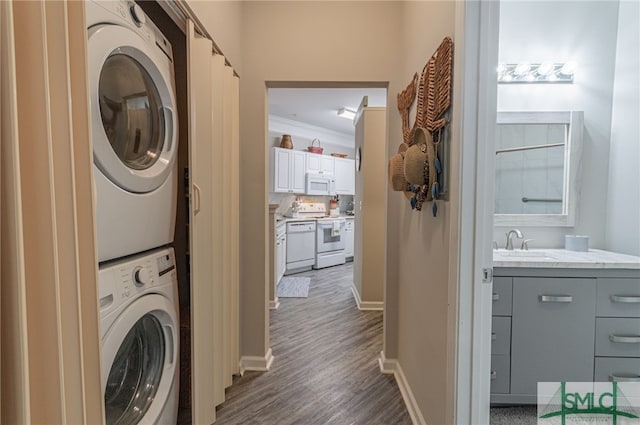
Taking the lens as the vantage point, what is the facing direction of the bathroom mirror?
facing the viewer

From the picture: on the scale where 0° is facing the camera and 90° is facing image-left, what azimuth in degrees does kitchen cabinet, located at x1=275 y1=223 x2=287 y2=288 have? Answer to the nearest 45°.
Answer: approximately 270°

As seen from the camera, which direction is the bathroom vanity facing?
toward the camera

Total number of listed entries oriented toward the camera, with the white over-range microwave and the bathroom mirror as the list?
2

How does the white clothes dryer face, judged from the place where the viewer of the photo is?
facing the viewer and to the right of the viewer

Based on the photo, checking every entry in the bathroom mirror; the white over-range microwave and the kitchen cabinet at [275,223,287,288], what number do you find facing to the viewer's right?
1

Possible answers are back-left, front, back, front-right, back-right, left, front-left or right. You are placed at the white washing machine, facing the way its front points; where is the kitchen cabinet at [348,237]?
left

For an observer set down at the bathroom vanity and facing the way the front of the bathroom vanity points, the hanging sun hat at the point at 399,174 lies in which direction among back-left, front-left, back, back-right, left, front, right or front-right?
front-right

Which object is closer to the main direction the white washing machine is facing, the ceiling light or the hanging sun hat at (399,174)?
the hanging sun hat

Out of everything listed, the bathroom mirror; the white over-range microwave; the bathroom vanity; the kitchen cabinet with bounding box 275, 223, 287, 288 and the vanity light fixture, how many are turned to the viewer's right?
1

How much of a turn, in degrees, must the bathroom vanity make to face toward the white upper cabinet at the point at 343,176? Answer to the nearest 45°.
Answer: approximately 135° to its right

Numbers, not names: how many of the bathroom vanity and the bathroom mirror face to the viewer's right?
0

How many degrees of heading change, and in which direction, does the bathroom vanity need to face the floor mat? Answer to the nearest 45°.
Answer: approximately 90° to its right

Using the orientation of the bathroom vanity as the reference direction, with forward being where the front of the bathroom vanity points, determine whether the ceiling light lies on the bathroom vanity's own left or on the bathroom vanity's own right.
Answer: on the bathroom vanity's own right

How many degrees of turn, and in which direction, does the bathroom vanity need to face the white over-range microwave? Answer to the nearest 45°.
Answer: approximately 135° to its right

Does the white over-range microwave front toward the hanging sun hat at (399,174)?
yes
